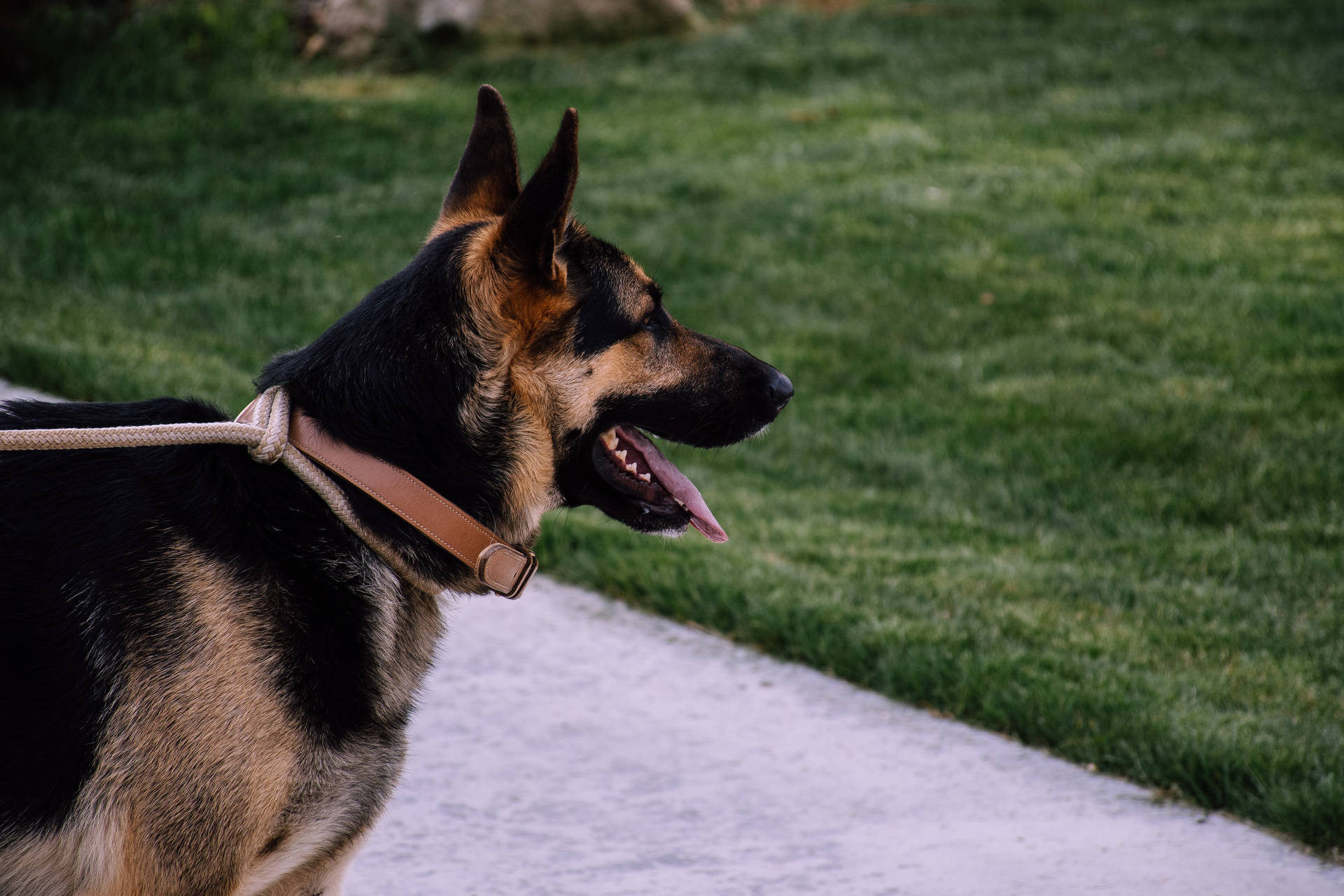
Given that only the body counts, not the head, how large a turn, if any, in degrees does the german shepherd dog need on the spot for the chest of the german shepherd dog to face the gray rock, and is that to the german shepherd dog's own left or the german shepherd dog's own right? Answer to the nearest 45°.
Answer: approximately 90° to the german shepherd dog's own left

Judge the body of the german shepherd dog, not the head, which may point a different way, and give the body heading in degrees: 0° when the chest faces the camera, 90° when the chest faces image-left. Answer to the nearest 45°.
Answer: approximately 270°
